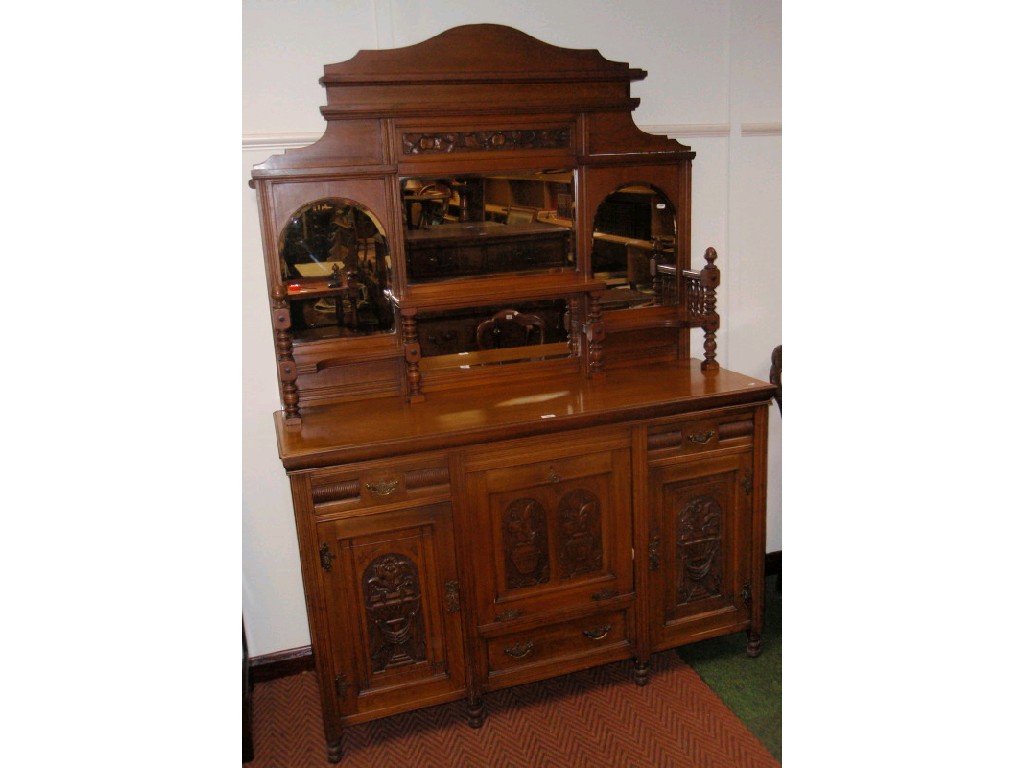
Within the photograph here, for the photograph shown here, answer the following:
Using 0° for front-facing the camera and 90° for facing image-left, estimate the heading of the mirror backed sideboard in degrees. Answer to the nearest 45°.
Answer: approximately 0°
